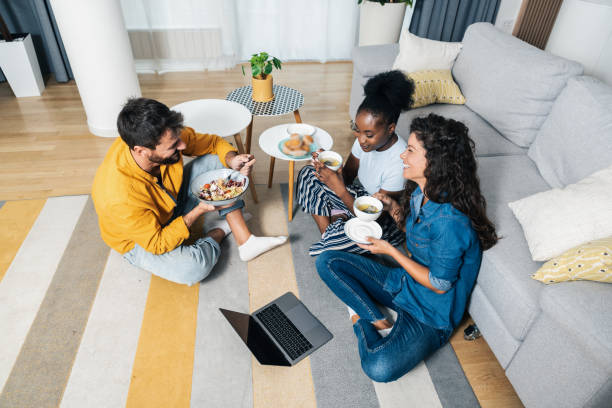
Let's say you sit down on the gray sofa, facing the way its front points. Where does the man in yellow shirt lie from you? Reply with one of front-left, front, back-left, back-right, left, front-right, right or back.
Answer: front

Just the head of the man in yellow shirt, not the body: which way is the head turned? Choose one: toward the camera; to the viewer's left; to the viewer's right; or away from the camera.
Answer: to the viewer's right

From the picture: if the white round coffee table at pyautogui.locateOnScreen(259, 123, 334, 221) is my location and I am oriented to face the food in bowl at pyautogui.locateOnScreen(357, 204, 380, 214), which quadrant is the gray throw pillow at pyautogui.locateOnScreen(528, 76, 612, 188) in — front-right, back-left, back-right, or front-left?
front-left

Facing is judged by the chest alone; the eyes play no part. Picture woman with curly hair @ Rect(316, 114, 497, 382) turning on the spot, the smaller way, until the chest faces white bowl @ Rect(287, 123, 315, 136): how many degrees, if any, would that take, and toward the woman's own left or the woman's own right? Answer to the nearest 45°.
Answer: approximately 45° to the woman's own right

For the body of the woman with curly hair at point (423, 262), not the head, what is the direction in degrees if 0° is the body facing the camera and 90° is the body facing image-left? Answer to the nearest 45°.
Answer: approximately 90°

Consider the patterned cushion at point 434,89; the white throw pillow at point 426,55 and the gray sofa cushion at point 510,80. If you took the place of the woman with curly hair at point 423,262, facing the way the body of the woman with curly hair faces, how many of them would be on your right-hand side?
3

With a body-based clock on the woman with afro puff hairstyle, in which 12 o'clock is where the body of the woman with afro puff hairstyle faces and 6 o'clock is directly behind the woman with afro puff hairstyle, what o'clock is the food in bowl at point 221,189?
The food in bowl is roughly at 1 o'clock from the woman with afro puff hairstyle.

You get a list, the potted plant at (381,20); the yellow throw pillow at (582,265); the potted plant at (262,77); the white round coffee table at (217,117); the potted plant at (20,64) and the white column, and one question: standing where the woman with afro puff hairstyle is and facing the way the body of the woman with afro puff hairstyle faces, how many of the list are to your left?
1

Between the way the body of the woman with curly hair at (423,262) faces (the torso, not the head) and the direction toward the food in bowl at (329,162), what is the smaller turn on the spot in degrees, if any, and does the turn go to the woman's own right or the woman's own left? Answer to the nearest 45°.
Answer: approximately 45° to the woman's own right

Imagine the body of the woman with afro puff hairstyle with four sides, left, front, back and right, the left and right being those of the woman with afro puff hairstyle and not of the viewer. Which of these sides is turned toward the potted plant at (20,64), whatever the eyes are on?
right

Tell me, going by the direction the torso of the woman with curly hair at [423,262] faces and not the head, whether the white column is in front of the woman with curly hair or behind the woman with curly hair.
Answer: in front

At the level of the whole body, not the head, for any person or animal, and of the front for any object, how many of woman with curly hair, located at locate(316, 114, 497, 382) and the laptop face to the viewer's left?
1

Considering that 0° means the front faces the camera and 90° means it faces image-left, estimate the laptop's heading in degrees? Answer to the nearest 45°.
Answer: approximately 225°

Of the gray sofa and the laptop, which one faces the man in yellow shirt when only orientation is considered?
the gray sofa

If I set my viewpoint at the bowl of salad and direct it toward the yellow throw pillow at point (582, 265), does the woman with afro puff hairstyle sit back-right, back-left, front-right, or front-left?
front-left

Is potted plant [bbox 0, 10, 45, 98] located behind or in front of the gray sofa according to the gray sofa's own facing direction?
in front

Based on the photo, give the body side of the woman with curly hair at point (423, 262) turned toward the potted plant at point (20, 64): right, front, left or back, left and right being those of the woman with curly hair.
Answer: front

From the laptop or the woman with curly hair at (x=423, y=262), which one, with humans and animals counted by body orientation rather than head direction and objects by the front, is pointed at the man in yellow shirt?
the woman with curly hair
